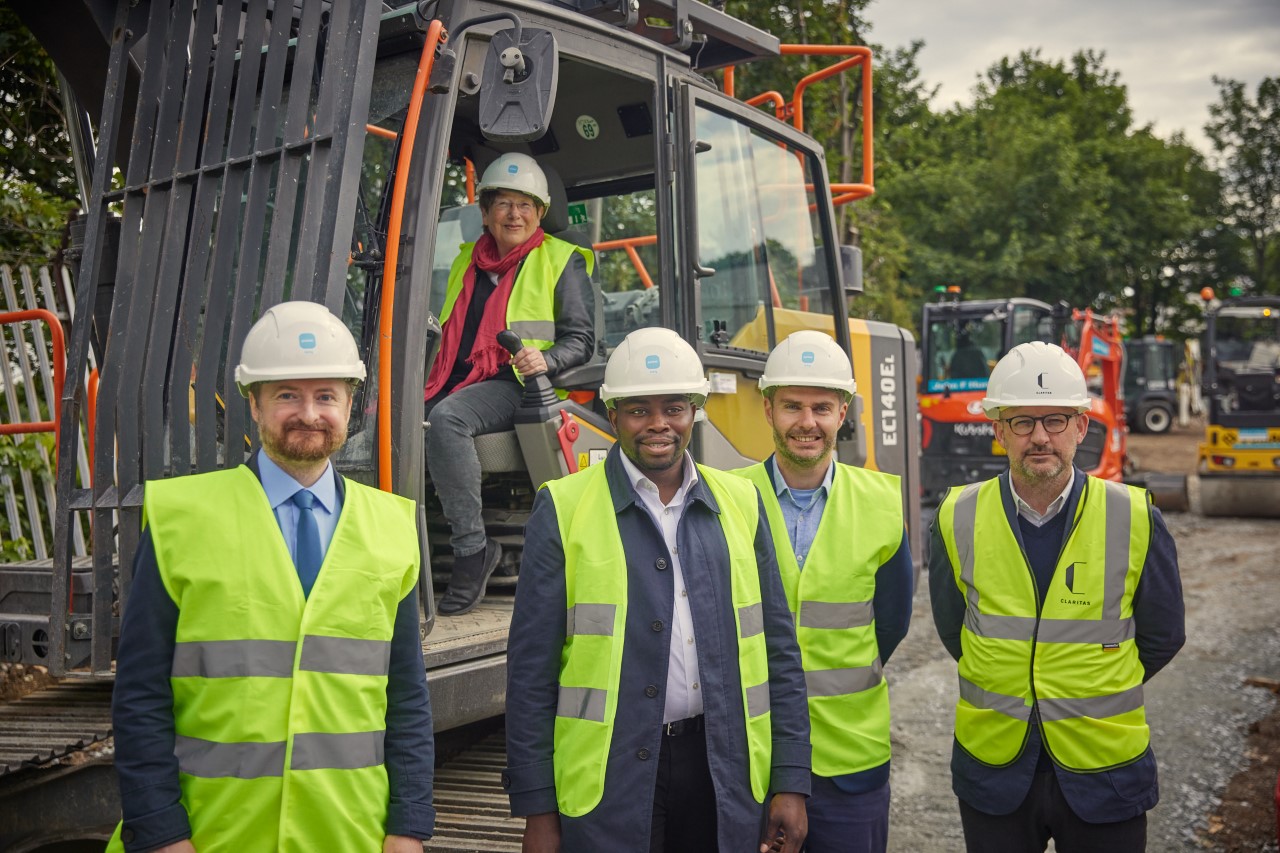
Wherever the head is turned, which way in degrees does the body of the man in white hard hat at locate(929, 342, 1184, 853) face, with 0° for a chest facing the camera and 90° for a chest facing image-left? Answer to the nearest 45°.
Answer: approximately 0°

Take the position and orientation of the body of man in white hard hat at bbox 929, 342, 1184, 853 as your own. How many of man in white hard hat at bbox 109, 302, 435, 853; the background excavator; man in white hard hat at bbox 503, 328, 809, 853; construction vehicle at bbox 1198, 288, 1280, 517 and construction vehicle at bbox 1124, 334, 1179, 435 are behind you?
3

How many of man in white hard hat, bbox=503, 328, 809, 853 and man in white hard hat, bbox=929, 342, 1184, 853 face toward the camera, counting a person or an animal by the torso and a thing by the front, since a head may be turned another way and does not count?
2

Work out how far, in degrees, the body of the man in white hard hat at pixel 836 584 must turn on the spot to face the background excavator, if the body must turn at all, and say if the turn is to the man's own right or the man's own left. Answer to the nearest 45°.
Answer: approximately 180°

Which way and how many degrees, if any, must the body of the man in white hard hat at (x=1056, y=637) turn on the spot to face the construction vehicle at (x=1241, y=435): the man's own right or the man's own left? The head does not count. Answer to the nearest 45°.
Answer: approximately 180°

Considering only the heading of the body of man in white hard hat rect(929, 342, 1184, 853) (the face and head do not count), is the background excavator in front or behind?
behind

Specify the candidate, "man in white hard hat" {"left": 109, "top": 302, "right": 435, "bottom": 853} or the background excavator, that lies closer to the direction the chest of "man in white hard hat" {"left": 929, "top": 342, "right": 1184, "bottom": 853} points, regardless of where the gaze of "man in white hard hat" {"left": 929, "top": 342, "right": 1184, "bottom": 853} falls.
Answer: the man in white hard hat

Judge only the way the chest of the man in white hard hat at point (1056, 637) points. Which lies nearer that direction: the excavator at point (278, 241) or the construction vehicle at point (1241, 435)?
the excavator

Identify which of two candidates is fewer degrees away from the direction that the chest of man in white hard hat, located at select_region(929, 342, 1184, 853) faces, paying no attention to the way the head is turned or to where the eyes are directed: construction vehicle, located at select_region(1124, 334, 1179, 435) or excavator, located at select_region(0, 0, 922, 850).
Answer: the excavator

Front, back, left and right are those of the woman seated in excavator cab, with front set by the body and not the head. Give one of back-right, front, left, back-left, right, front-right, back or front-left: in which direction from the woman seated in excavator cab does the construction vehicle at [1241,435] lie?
back
